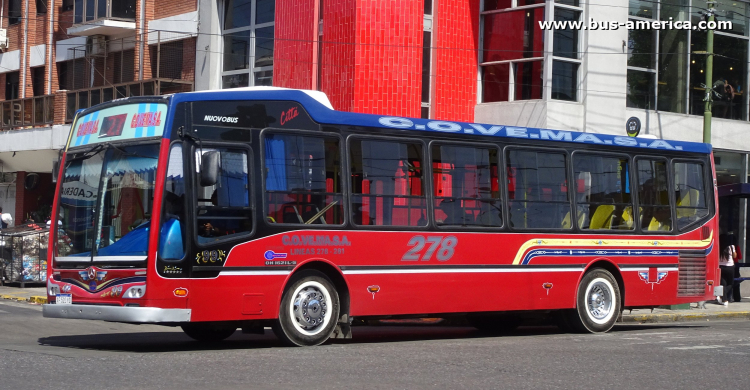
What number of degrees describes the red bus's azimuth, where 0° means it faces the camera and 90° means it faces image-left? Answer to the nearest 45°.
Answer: approximately 45°
